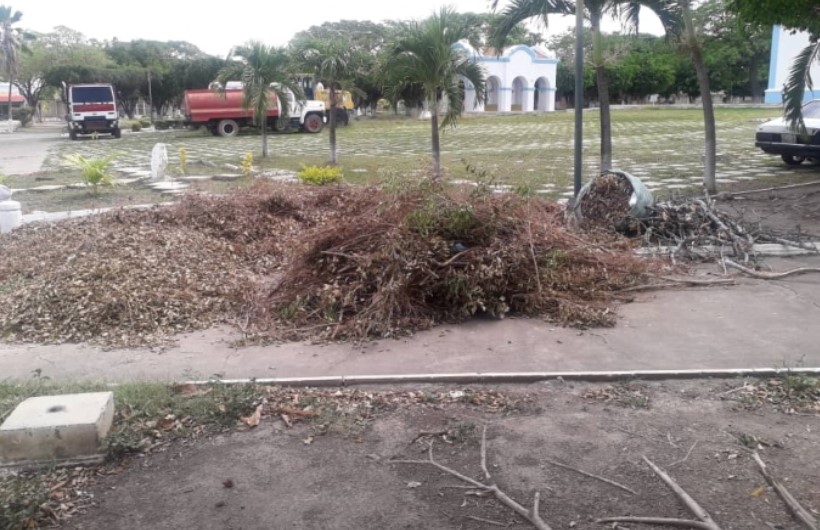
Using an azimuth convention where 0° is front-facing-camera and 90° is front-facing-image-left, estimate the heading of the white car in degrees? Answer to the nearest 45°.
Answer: approximately 45°

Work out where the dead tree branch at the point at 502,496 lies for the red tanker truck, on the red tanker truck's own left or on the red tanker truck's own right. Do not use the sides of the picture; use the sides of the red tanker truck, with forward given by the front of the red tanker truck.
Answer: on the red tanker truck's own right

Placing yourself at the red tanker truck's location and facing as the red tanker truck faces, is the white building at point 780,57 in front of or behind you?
in front

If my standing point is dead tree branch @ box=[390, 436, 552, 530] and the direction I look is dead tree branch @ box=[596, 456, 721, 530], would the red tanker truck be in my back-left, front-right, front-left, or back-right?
back-left

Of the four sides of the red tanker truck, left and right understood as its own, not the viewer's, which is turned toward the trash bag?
right

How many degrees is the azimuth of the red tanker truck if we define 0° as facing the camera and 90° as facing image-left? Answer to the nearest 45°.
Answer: approximately 270°

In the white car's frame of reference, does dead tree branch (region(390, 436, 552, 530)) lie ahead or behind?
ahead
